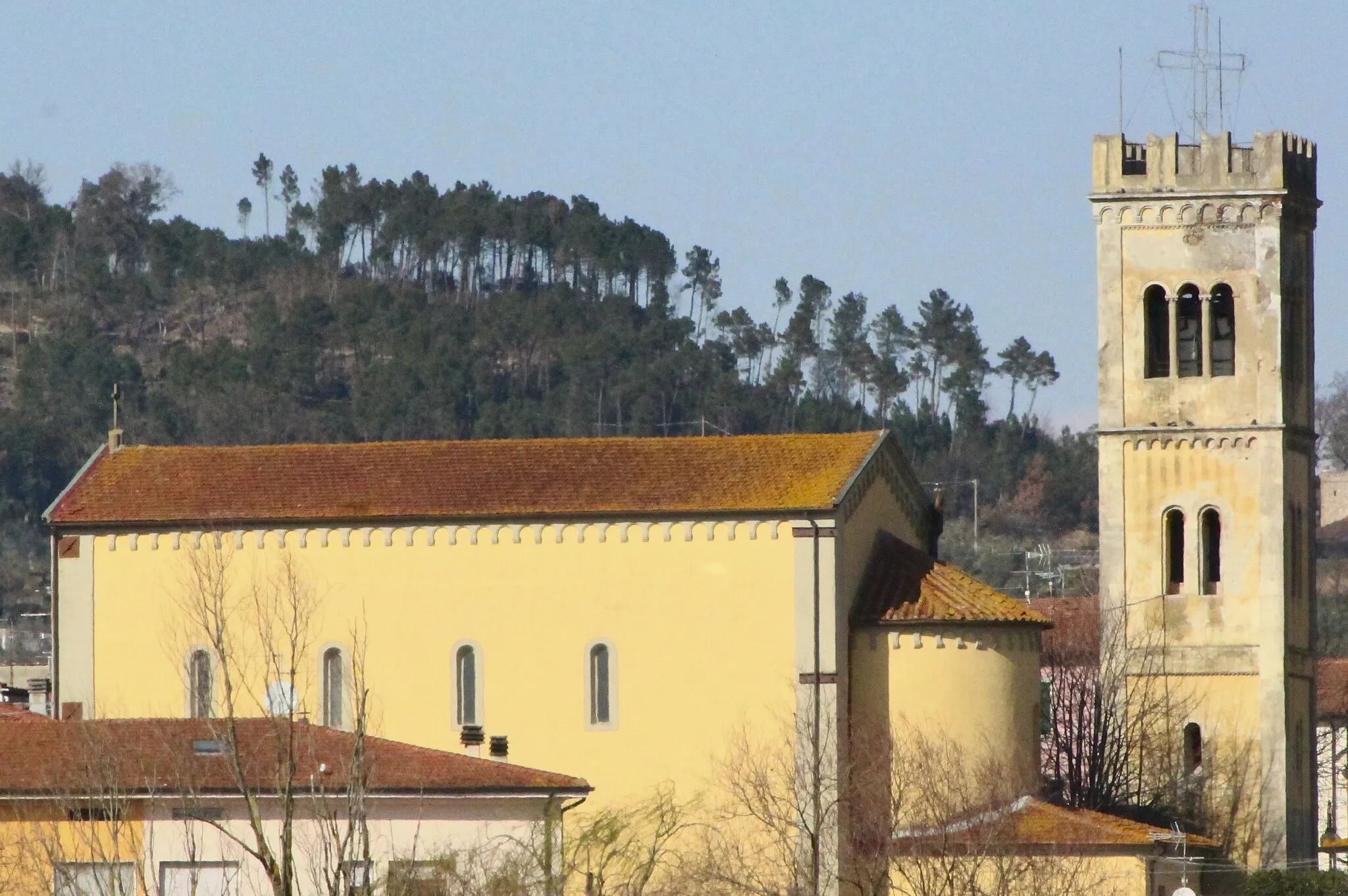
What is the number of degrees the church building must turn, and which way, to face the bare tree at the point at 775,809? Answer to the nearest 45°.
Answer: approximately 135° to its left

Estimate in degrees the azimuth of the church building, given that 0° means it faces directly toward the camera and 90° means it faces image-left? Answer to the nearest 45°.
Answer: approximately 90°

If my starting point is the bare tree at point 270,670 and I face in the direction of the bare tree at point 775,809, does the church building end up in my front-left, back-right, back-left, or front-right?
front-left
